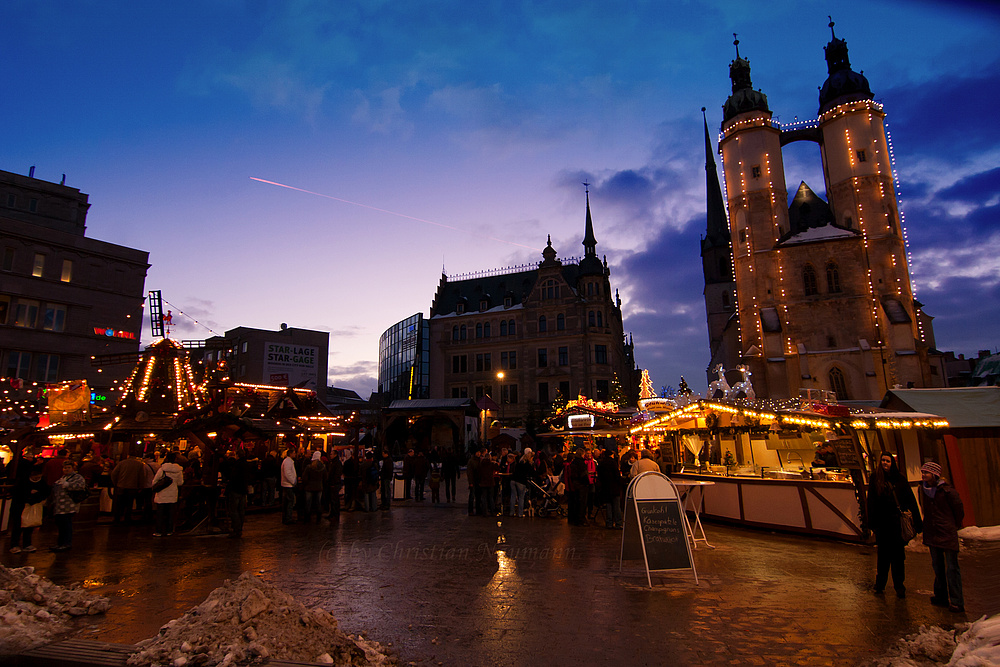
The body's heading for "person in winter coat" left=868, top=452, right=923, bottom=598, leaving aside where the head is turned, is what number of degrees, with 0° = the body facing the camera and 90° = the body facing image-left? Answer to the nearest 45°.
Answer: approximately 0°

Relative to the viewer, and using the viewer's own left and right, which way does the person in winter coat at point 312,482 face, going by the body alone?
facing away from the viewer

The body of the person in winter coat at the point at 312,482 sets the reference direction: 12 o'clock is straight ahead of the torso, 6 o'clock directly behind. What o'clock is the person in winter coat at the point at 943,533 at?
the person in winter coat at the point at 943,533 is roughly at 5 o'clock from the person in winter coat at the point at 312,482.

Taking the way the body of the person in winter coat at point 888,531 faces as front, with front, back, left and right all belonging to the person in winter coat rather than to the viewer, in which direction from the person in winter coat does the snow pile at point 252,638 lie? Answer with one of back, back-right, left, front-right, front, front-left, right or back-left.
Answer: front-right

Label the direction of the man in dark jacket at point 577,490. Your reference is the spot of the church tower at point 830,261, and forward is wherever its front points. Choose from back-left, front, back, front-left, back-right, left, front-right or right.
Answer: front

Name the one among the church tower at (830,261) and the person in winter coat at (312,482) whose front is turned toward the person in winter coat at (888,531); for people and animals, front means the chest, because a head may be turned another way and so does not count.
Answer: the church tower

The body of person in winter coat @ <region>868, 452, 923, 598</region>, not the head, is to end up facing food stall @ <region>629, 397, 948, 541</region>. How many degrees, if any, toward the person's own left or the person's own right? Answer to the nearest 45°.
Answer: approximately 180°

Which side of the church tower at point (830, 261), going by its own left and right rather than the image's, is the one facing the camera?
front

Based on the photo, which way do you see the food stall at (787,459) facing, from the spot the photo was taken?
facing the viewer and to the left of the viewer

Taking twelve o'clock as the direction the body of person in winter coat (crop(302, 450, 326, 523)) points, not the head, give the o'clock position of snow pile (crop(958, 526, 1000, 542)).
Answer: The snow pile is roughly at 4 o'clock from the person in winter coat.

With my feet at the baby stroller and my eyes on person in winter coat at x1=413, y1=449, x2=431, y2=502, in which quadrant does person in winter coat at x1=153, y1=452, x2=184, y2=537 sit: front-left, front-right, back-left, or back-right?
front-left

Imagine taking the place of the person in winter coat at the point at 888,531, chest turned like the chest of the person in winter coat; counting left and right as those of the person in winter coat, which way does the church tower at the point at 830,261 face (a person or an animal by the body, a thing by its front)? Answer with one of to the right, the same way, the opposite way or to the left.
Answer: the same way

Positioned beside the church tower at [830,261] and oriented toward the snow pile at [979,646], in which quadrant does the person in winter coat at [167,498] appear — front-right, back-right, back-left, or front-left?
front-right

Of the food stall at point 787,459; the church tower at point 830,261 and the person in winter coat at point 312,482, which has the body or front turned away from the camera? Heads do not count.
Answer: the person in winter coat
